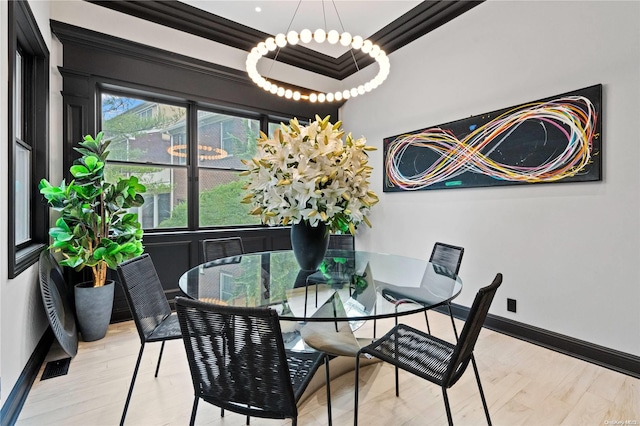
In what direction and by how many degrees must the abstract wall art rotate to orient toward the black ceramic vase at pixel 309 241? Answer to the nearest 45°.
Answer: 0° — it already faces it

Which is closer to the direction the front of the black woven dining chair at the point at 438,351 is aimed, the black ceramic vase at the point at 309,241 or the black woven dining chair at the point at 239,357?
the black ceramic vase

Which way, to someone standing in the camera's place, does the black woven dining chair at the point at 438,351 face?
facing away from the viewer and to the left of the viewer

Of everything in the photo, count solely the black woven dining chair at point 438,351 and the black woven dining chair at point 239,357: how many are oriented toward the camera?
0

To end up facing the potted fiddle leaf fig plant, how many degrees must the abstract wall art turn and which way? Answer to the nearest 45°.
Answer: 0° — it already faces it

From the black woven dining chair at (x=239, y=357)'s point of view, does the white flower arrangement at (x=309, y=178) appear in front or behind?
in front

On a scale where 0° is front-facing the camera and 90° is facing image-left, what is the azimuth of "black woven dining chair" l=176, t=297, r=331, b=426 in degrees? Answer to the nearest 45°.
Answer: approximately 225°
